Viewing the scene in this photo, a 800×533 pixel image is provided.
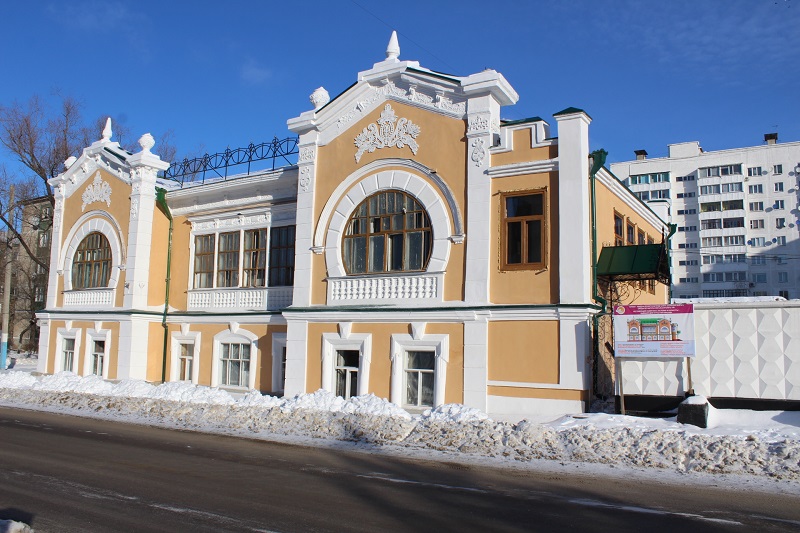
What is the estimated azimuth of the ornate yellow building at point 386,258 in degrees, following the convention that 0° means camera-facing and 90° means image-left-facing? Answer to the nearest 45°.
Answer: approximately 45°

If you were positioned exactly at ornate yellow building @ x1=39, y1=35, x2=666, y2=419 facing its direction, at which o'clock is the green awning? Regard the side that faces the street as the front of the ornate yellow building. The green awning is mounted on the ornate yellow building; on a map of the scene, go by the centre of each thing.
The green awning is roughly at 8 o'clock from the ornate yellow building.

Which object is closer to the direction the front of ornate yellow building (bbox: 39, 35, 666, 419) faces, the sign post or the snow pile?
the snow pile

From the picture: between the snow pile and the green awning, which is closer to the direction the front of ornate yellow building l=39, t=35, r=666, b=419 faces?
the snow pile

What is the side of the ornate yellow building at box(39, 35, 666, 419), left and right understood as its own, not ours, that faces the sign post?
left

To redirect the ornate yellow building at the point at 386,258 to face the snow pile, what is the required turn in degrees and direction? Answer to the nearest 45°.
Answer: approximately 45° to its left
